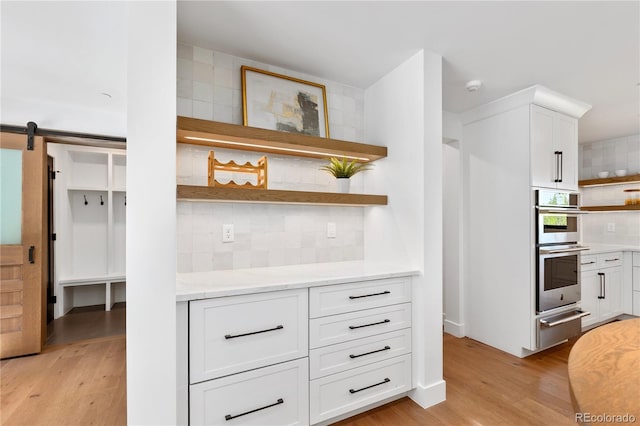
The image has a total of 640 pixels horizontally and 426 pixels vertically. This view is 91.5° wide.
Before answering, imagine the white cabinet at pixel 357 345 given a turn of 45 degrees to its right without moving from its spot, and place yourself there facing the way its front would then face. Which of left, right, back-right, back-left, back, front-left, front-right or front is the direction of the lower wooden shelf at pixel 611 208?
back-left

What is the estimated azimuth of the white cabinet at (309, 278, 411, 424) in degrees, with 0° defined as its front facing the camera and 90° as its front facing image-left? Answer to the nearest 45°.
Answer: approximately 315°

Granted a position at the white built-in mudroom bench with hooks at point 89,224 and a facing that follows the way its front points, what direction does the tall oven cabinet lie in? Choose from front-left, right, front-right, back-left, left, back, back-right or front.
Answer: front-left

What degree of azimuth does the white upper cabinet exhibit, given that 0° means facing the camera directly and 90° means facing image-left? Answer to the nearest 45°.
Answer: approximately 315°

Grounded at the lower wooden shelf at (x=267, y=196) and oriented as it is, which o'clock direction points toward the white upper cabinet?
The white upper cabinet is roughly at 10 o'clock from the lower wooden shelf.

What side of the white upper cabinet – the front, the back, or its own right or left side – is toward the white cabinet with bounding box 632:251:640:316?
left
